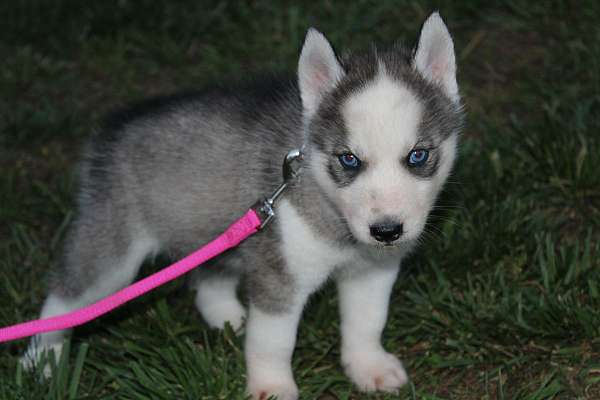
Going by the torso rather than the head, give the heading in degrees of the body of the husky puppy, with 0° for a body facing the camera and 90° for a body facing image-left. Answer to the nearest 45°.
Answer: approximately 315°
